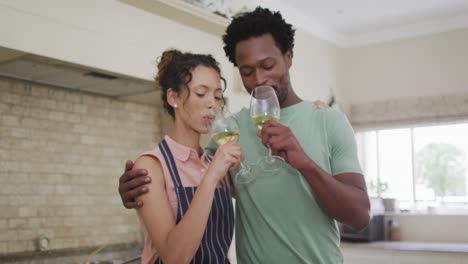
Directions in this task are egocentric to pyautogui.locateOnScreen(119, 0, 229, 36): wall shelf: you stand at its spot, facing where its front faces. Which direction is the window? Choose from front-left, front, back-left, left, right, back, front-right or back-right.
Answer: left

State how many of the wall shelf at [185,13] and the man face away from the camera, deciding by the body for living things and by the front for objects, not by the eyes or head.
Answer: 0

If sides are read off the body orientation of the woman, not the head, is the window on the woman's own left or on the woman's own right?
on the woman's own left

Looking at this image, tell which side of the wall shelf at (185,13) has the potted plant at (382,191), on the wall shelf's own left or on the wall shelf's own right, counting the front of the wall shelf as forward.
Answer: on the wall shelf's own left

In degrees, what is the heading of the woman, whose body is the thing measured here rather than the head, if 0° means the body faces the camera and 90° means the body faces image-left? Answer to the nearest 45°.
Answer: approximately 315°

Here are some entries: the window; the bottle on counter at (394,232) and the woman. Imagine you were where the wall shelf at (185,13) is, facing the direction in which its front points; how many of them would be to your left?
2
